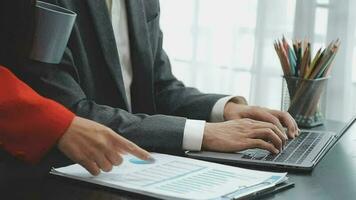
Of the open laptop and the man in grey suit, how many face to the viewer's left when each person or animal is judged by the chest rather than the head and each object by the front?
1

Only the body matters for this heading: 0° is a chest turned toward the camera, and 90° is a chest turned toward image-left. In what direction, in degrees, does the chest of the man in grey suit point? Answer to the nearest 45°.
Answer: approximately 315°

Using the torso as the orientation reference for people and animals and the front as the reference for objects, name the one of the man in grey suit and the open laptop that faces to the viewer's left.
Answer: the open laptop

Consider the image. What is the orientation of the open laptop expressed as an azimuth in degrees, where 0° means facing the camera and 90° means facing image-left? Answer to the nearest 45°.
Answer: approximately 90°
